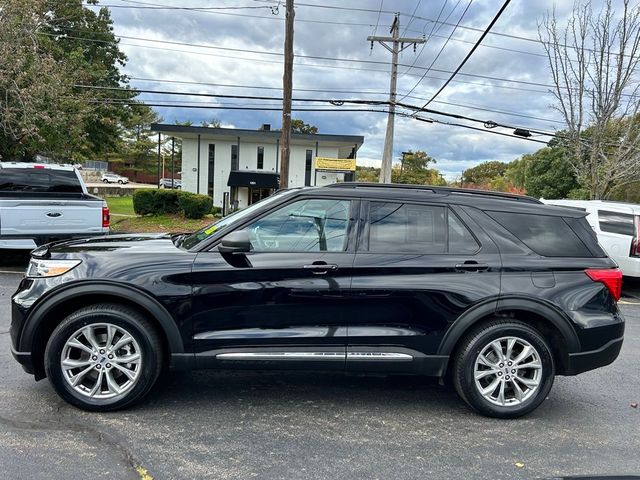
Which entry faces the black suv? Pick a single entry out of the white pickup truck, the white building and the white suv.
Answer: the white building

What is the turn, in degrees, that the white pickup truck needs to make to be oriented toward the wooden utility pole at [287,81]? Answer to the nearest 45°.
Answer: approximately 45° to its right

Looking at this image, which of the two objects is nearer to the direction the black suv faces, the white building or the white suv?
the white building

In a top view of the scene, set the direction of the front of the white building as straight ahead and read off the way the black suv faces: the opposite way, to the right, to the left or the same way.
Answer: to the right

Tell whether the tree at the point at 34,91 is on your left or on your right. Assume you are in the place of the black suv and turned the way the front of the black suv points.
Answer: on your right

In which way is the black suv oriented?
to the viewer's left

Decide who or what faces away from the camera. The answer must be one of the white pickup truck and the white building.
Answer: the white pickup truck

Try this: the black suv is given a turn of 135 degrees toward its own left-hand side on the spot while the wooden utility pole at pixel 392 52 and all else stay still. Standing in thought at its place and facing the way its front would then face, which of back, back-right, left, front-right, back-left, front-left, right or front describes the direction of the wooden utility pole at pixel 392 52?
back-left

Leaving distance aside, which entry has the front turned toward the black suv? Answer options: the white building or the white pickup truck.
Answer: the white building

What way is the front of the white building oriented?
toward the camera

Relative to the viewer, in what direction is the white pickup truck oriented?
away from the camera

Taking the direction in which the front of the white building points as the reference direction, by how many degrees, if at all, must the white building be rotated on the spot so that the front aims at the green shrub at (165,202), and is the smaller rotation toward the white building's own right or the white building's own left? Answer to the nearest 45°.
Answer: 0° — it already faces it

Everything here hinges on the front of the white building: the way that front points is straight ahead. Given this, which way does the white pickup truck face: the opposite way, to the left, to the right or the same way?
the opposite way

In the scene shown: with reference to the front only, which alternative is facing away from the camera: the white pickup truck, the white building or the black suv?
the white pickup truck

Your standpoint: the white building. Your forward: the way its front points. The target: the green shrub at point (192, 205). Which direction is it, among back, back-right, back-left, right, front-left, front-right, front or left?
front
